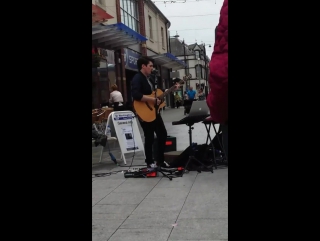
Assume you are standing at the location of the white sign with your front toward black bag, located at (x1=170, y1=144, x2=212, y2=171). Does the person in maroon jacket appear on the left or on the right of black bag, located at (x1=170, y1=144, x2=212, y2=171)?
right

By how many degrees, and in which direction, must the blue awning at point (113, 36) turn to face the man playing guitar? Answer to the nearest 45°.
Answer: approximately 45° to its right

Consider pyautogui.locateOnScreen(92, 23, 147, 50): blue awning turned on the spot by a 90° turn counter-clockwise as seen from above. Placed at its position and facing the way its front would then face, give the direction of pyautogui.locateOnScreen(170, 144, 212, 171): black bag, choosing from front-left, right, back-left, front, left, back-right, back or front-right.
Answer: back-right

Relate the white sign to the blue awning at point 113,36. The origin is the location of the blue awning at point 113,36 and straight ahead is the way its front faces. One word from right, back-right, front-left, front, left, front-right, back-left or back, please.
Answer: front-right

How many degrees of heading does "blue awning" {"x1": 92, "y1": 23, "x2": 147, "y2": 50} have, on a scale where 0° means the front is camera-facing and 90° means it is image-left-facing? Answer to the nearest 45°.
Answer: approximately 315°

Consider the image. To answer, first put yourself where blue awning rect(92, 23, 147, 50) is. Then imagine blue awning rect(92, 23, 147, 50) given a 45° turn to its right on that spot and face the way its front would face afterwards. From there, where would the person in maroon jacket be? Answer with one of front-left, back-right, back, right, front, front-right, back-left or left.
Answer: front
